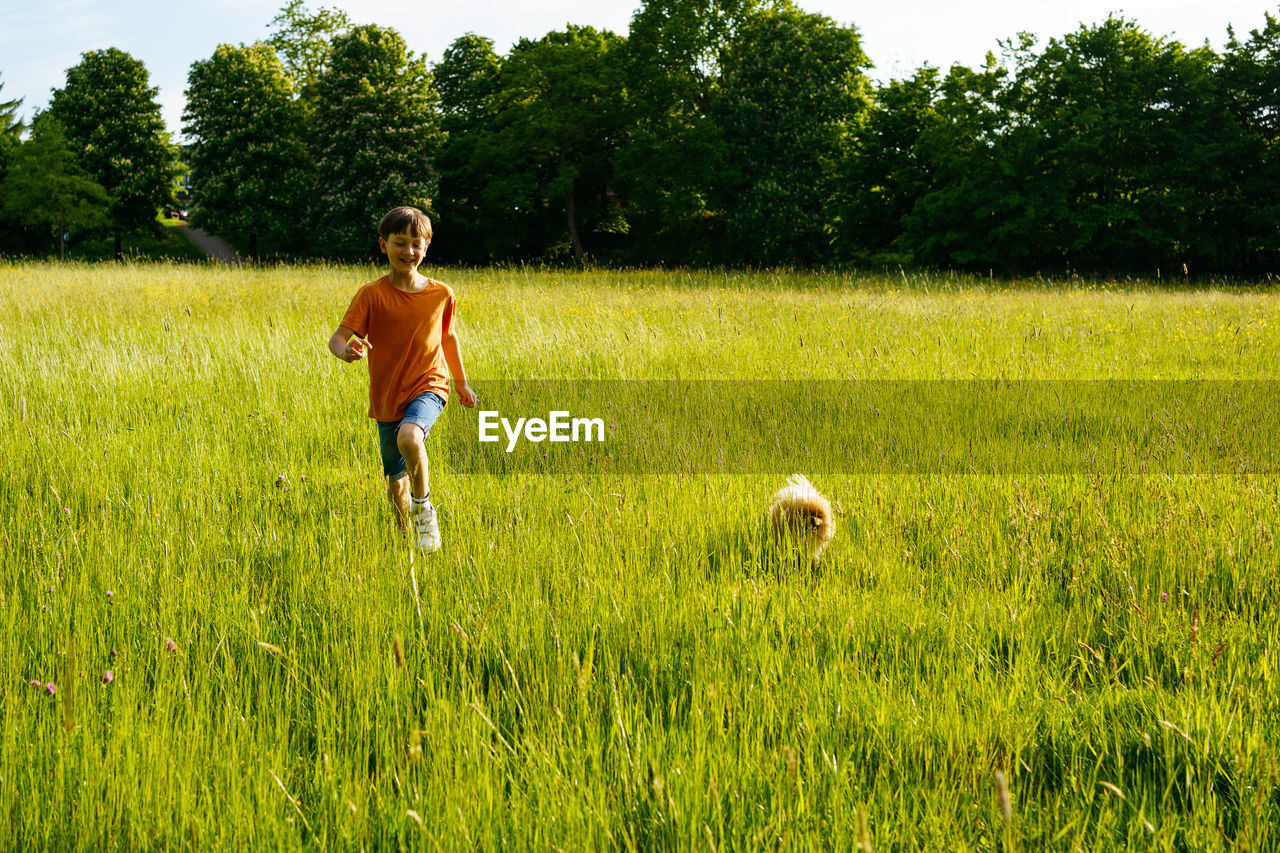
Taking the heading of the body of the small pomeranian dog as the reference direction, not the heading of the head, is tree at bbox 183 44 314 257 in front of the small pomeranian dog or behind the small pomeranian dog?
behind

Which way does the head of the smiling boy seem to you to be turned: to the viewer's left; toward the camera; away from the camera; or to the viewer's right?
toward the camera

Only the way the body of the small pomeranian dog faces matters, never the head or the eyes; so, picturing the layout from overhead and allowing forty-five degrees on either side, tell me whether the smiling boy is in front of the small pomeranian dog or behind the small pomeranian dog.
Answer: behind

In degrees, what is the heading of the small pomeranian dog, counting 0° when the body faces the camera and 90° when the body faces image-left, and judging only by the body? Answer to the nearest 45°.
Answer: approximately 315°

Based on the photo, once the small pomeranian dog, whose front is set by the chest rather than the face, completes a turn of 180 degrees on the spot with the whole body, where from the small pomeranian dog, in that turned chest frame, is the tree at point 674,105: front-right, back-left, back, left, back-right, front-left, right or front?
front-right

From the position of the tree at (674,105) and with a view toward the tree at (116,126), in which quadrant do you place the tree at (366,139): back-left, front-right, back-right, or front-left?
front-left

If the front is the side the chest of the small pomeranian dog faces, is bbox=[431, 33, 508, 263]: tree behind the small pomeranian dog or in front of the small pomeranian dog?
behind

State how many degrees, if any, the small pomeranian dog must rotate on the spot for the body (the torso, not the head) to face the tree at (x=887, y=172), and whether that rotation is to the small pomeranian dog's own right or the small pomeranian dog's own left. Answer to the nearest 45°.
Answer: approximately 135° to the small pomeranian dog's own left

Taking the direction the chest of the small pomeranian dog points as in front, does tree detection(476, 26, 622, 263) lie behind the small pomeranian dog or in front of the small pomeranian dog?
behind

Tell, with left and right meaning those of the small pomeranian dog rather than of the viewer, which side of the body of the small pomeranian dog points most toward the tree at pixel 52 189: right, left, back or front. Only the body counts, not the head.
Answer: back

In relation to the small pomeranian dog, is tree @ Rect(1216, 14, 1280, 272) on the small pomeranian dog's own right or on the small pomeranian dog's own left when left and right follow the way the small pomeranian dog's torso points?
on the small pomeranian dog's own left

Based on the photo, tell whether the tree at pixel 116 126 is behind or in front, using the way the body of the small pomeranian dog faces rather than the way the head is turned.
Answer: behind

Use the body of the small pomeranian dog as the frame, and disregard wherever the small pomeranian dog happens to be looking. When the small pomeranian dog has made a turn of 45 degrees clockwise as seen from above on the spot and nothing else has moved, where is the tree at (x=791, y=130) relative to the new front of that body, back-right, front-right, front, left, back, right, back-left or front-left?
back
